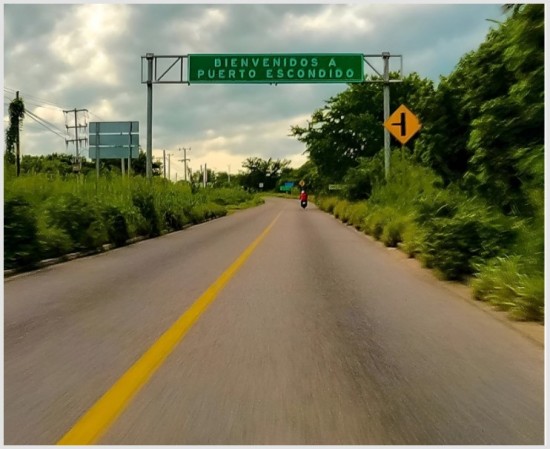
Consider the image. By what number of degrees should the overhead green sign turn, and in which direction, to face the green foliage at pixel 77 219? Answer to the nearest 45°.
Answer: approximately 45° to its right

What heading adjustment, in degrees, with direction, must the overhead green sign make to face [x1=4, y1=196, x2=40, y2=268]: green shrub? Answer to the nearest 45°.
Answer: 0° — it already faces it

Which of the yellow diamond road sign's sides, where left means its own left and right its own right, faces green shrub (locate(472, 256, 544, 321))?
front

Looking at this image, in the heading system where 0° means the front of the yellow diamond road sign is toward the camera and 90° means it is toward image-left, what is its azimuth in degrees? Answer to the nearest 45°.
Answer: approximately 0°

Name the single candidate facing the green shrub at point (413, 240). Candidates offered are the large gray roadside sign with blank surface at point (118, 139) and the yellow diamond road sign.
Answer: the yellow diamond road sign

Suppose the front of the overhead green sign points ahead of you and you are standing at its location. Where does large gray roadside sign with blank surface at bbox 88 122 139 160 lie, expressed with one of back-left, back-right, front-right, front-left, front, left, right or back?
back-right

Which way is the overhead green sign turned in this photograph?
toward the camera

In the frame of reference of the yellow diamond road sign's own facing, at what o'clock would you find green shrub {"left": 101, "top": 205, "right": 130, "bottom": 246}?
The green shrub is roughly at 2 o'clock from the yellow diamond road sign.
